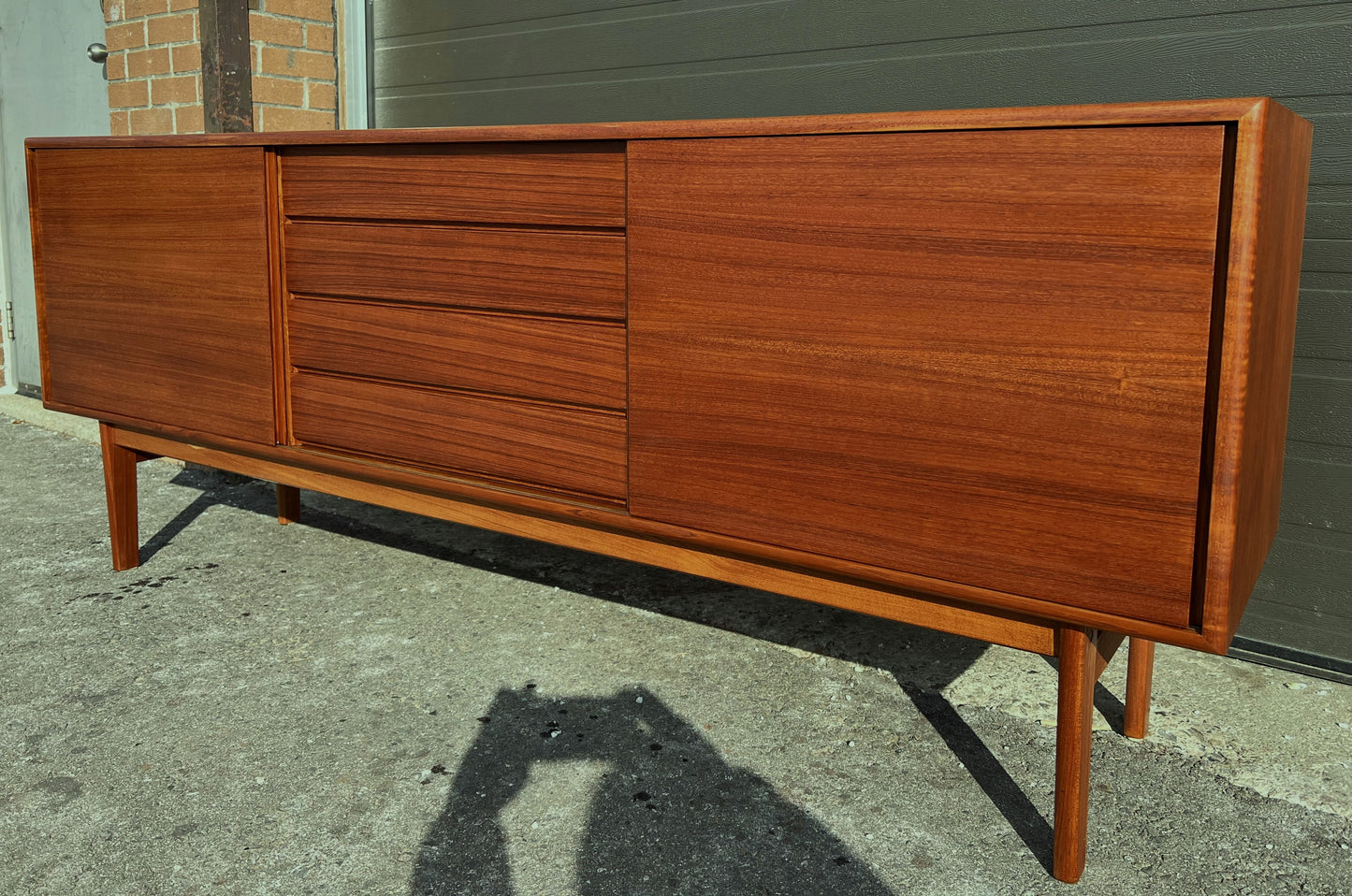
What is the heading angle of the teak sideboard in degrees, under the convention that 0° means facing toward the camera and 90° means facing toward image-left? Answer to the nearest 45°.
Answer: approximately 45°

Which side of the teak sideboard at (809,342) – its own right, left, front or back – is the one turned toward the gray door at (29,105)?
right
